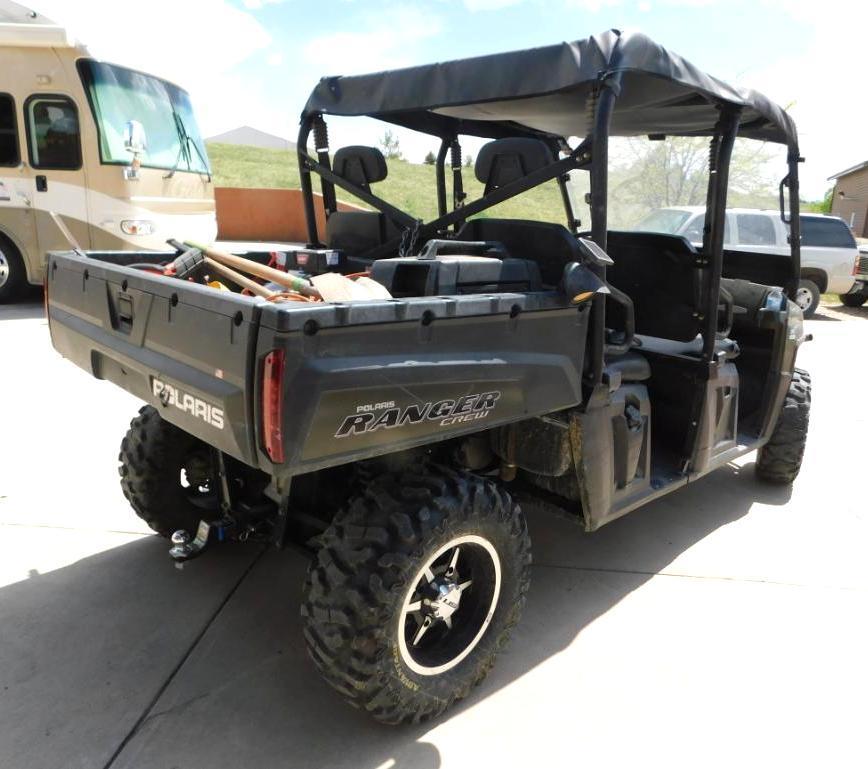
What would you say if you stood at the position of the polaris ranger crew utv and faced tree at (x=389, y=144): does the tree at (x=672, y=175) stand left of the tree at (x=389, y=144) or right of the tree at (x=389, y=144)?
right

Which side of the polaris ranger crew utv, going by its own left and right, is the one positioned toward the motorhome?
left

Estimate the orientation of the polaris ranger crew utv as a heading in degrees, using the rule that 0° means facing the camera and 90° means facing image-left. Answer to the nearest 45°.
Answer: approximately 225°

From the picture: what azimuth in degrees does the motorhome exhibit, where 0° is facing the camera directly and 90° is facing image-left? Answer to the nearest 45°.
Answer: approximately 315°

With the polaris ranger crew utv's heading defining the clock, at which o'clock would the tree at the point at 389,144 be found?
The tree is roughly at 10 o'clock from the polaris ranger crew utv.

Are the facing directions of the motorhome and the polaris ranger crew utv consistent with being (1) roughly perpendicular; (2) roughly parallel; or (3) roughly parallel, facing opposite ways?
roughly perpendicular

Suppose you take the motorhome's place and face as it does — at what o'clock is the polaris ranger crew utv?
The polaris ranger crew utv is roughly at 1 o'clock from the motorhome.
